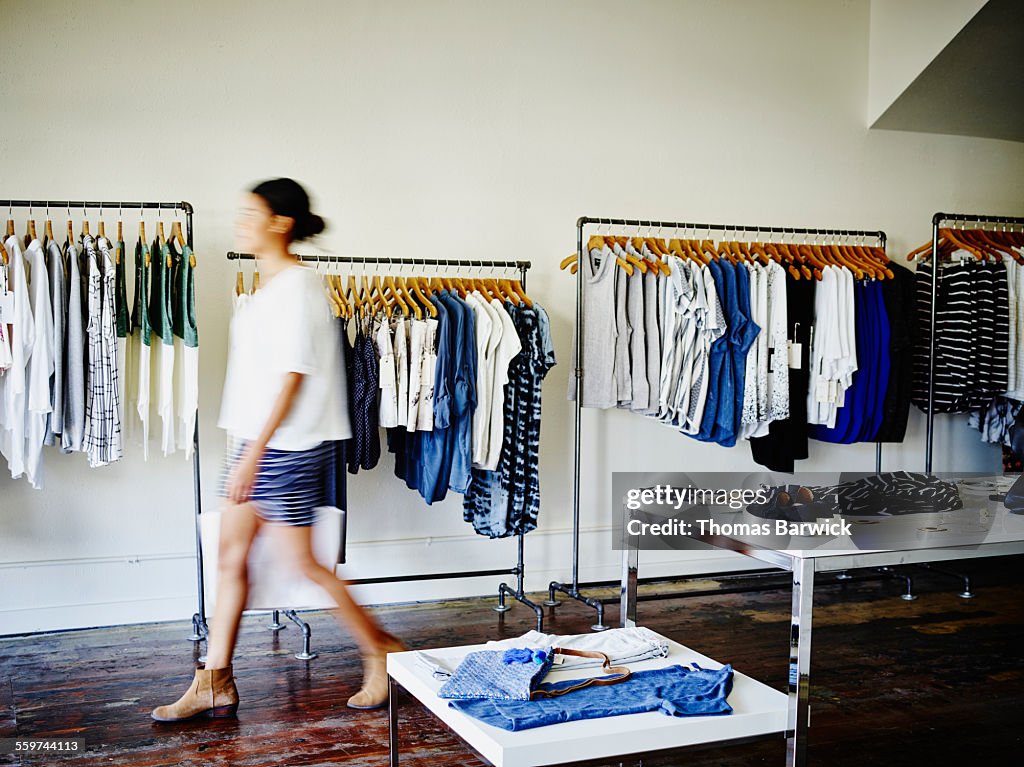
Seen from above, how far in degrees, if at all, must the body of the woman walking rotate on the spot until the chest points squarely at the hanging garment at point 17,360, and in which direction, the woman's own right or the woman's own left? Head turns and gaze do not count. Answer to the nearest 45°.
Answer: approximately 45° to the woman's own right

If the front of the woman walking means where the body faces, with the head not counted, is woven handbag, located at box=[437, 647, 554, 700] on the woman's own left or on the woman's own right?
on the woman's own left

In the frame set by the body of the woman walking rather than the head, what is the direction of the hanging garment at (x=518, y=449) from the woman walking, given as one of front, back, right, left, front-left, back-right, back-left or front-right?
back-right

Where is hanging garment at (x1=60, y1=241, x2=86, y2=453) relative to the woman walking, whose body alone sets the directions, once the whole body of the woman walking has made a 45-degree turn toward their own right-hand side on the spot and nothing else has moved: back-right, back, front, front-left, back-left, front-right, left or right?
front

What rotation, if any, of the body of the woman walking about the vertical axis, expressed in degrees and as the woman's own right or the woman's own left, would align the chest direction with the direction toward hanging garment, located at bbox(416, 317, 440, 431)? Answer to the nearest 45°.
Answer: approximately 135° to the woman's own right

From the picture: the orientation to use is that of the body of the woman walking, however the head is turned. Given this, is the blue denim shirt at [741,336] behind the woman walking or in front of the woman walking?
behind

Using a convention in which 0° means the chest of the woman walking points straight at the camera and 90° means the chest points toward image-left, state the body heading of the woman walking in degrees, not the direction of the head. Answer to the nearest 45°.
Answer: approximately 90°
